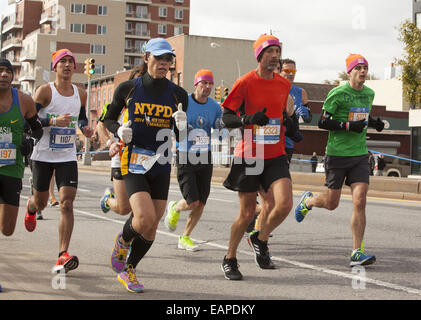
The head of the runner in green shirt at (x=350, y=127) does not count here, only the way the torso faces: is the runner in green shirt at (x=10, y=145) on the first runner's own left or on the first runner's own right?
on the first runner's own right

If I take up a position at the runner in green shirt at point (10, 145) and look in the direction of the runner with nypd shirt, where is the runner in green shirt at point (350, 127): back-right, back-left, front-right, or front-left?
front-left

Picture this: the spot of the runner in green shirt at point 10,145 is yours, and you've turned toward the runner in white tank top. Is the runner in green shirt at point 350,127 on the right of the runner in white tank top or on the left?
right

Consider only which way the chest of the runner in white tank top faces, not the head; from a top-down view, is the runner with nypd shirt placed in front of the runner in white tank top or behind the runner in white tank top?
in front

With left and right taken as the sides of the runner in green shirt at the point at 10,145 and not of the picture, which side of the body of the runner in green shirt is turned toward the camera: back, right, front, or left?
front

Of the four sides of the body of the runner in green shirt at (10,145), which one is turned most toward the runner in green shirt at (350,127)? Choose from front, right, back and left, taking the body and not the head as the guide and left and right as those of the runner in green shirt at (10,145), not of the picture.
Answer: left

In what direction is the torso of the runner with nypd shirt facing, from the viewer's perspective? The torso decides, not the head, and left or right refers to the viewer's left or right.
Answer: facing the viewer and to the right of the viewer

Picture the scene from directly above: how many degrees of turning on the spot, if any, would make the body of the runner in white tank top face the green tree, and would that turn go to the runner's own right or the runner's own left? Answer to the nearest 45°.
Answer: approximately 90° to the runner's own left
